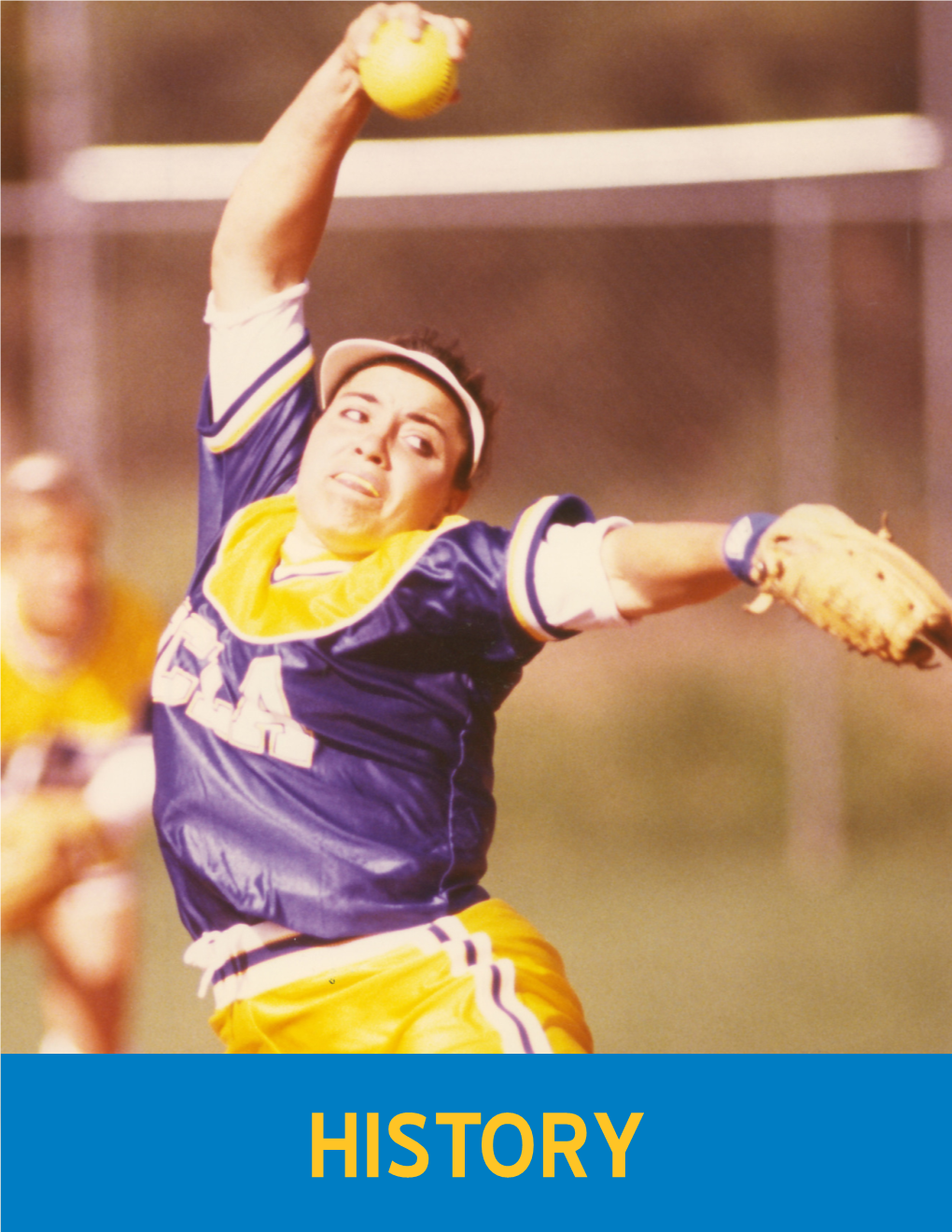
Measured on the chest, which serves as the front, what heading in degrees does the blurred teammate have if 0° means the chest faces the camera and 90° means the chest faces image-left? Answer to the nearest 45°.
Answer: approximately 0°
